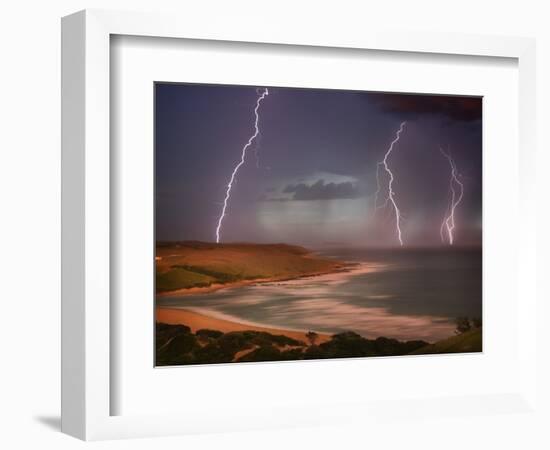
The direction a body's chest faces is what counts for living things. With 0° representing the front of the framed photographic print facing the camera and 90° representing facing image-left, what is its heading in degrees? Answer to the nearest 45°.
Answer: approximately 315°
